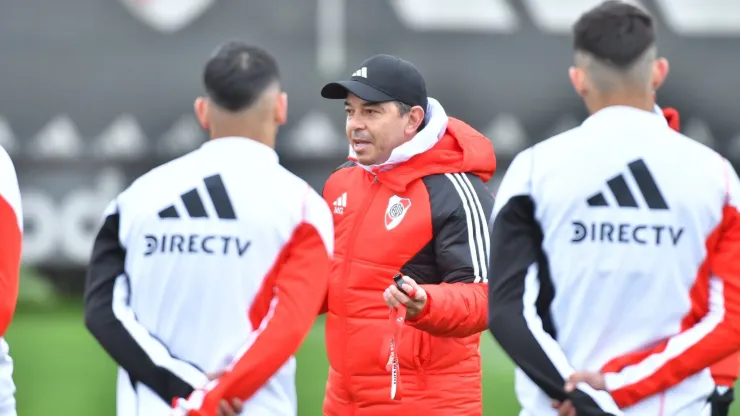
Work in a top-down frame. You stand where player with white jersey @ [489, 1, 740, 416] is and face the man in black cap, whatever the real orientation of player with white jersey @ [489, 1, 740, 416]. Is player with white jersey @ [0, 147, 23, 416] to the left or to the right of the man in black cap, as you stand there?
left

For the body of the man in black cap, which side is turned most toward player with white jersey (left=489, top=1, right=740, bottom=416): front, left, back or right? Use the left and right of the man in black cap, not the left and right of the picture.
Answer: left

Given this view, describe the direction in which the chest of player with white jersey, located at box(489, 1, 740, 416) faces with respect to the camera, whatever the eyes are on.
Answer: away from the camera

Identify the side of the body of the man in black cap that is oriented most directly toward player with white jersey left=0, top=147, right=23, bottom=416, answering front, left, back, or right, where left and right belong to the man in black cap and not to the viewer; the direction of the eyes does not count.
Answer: front

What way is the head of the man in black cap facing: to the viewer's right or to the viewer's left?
to the viewer's left

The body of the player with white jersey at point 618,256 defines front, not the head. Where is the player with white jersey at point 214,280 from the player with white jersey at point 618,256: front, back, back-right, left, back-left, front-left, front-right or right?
left

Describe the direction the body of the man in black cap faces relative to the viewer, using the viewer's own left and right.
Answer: facing the viewer and to the left of the viewer

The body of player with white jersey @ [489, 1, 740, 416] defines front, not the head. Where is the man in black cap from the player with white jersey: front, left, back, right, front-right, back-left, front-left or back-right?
front-left

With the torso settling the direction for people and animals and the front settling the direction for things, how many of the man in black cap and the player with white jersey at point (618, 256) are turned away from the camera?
1

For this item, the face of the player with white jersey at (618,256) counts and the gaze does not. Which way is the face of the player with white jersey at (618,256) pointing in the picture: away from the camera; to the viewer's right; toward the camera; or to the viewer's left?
away from the camera

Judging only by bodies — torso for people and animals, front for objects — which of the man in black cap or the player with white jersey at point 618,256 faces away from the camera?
the player with white jersey

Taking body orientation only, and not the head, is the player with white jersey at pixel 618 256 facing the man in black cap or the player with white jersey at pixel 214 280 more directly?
the man in black cap

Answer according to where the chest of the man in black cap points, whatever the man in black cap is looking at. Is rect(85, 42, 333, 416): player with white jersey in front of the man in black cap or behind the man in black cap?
in front
